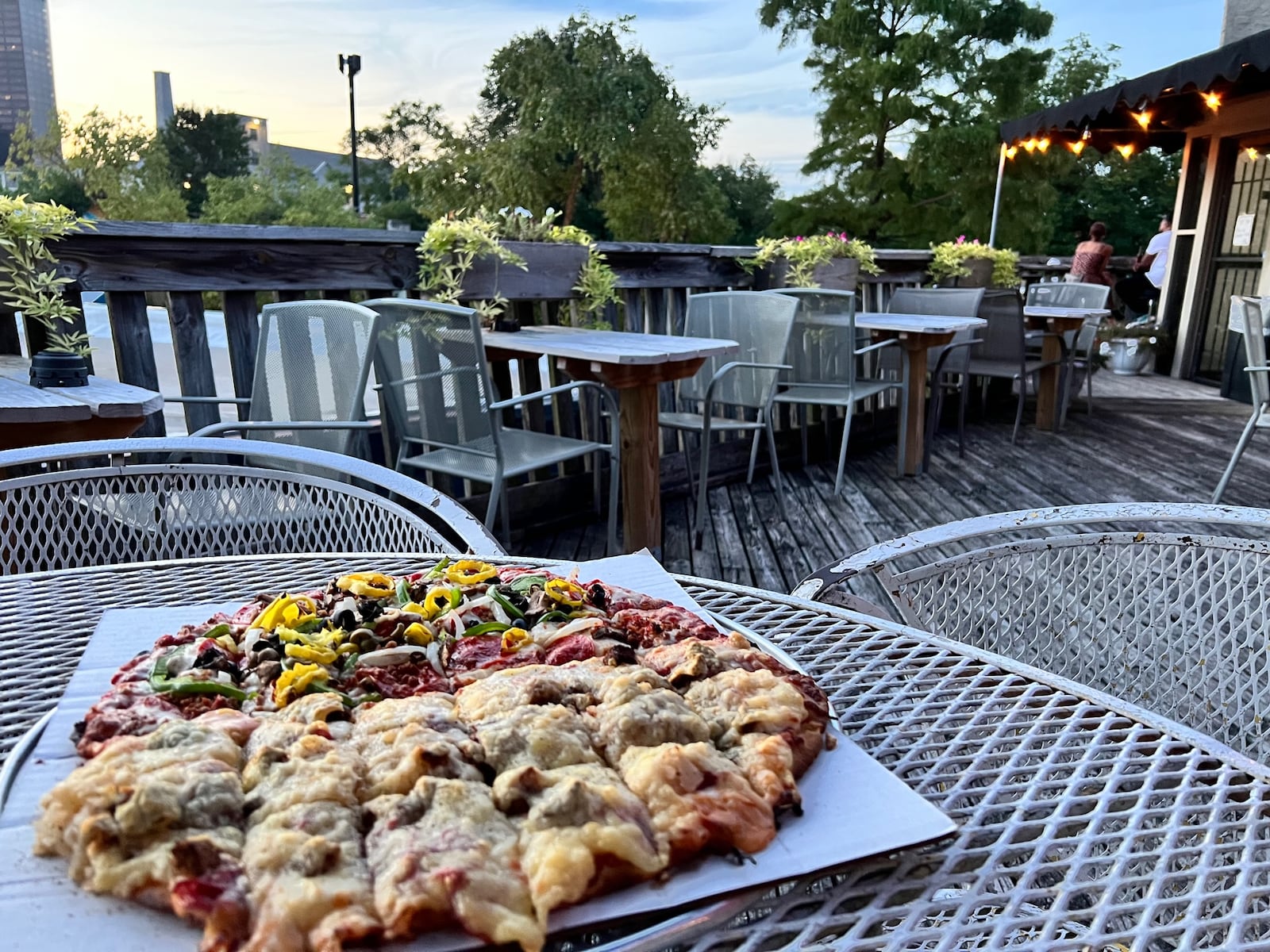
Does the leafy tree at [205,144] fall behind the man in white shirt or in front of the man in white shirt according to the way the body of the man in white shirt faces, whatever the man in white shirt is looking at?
in front

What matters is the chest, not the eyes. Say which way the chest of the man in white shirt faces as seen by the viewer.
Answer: to the viewer's left

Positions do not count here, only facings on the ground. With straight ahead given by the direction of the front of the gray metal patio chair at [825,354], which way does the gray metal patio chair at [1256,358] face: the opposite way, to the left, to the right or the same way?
to the right

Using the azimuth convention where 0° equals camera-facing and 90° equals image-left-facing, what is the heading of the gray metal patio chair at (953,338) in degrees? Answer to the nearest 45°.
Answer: approximately 45°

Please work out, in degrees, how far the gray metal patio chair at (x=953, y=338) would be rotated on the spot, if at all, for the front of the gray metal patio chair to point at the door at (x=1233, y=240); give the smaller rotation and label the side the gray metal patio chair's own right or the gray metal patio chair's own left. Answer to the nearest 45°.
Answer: approximately 180°

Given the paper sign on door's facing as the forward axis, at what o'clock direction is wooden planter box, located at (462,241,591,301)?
The wooden planter box is roughly at 11 o'clock from the paper sign on door.

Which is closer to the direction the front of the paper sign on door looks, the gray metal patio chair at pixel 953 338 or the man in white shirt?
the gray metal patio chair
